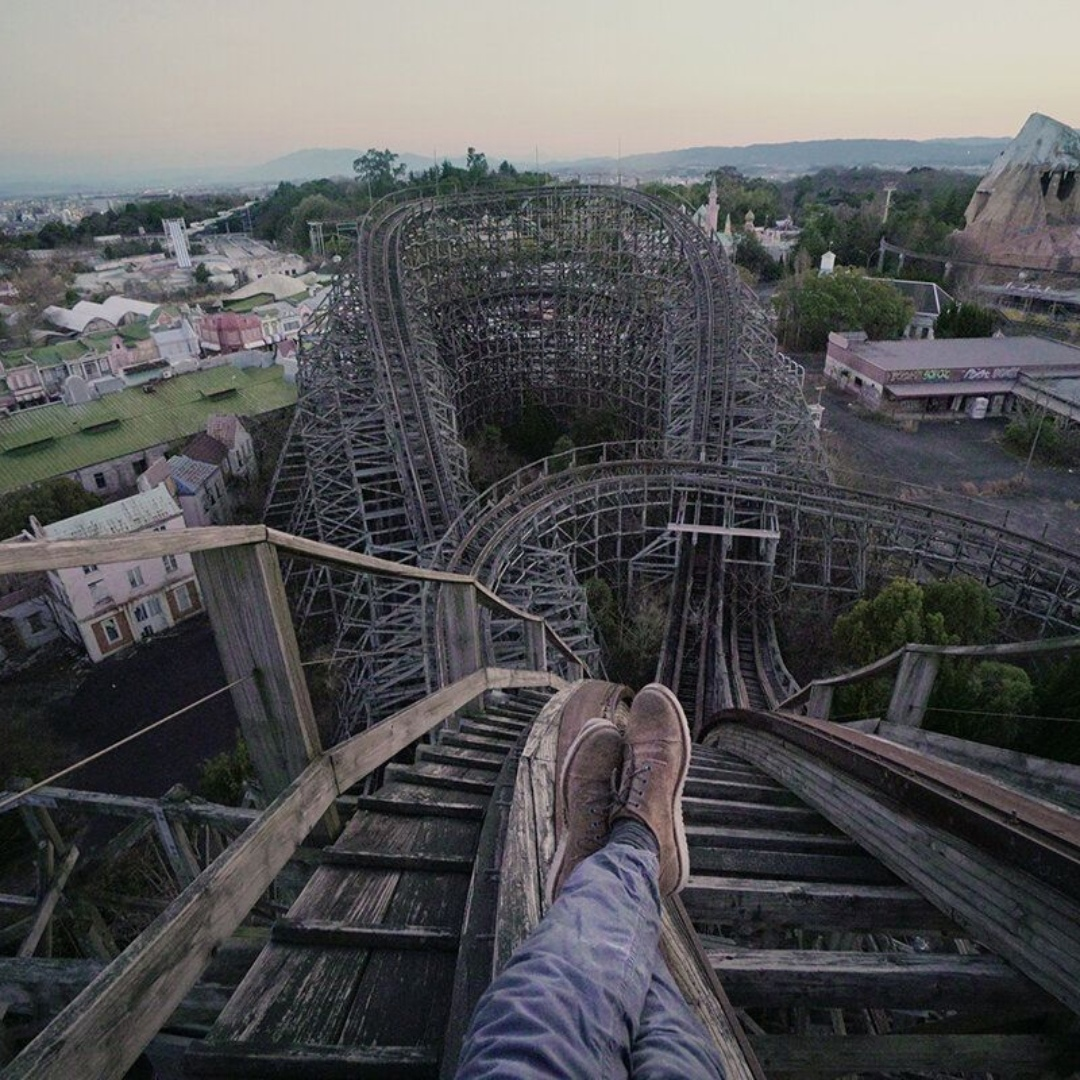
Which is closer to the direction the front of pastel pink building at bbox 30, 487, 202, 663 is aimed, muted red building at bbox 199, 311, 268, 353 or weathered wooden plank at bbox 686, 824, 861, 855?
the weathered wooden plank

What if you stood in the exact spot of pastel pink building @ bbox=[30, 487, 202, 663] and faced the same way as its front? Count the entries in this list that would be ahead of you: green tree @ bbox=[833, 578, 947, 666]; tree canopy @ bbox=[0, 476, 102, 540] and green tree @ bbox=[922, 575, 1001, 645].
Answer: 2

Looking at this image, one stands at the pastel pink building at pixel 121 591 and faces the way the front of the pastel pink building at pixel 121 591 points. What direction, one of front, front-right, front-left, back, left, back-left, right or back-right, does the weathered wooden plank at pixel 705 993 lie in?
front-right

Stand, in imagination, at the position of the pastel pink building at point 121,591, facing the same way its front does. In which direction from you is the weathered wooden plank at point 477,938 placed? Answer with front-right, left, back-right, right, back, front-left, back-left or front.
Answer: front-right

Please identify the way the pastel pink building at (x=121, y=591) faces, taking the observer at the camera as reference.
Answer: facing the viewer and to the right of the viewer

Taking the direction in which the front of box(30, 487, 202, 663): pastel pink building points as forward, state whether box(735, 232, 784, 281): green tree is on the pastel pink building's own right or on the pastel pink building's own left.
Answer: on the pastel pink building's own left

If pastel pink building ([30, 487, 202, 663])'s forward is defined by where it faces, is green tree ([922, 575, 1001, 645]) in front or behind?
in front

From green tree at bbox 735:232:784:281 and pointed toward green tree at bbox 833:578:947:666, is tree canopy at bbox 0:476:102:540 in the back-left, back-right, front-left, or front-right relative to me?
front-right

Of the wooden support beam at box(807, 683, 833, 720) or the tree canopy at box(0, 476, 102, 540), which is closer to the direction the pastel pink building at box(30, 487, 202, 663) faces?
the wooden support beam

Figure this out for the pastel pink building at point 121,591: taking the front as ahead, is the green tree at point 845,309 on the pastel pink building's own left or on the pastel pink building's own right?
on the pastel pink building's own left

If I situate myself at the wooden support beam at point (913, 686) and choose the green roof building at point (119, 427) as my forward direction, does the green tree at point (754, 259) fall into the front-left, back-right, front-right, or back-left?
front-right

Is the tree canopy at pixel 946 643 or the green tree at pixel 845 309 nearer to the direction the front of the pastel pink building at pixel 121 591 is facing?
the tree canopy

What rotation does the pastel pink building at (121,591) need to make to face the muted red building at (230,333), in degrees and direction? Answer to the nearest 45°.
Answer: approximately 135° to its left

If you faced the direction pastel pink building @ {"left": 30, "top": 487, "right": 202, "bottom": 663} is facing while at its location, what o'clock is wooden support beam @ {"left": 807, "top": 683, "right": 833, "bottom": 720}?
The wooden support beam is roughly at 1 o'clock from the pastel pink building.

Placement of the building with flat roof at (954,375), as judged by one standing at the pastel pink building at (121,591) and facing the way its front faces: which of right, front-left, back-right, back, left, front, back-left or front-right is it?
front-left

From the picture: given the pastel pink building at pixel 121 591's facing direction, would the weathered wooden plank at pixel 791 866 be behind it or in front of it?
in front

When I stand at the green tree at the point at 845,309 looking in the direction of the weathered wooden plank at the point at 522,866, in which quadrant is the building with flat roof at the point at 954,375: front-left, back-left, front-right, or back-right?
front-left
